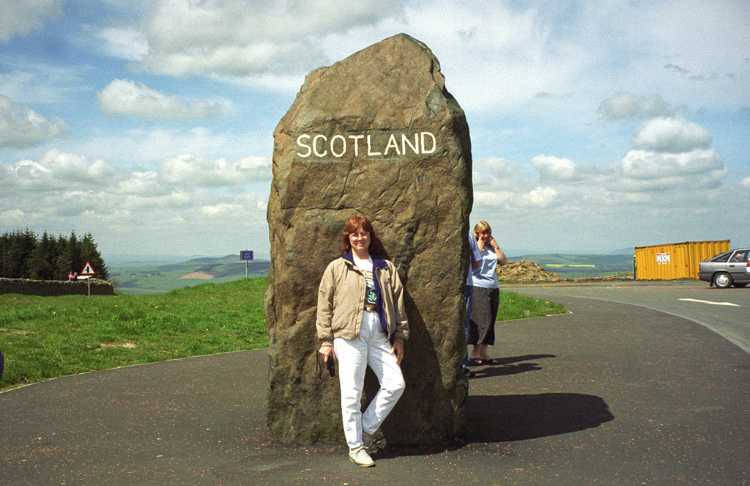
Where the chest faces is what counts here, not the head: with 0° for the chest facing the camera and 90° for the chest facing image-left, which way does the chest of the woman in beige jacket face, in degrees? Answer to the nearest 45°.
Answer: approximately 0°

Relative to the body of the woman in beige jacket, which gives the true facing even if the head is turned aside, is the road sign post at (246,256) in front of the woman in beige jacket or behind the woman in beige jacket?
behind

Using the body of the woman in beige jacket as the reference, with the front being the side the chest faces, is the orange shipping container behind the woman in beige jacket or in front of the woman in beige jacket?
behind

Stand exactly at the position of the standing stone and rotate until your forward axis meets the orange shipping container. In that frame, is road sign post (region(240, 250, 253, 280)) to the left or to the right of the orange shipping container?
left

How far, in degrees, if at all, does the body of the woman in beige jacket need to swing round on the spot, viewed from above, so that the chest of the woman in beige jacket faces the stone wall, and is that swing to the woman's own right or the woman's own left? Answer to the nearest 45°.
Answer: approximately 135° to the woman's own right
